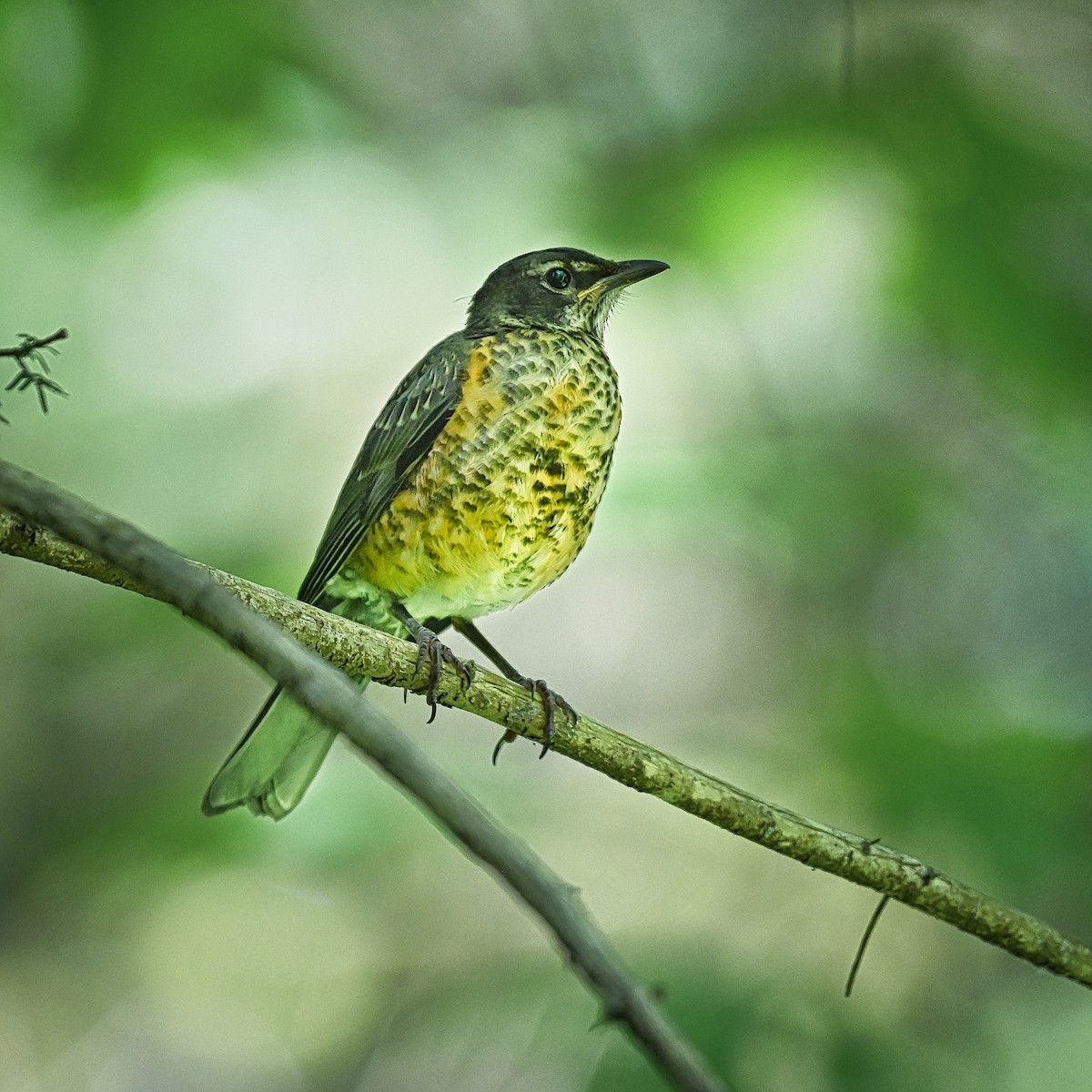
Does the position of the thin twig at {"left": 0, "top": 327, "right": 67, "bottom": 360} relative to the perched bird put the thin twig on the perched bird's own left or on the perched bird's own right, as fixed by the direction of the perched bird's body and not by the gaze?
on the perched bird's own right

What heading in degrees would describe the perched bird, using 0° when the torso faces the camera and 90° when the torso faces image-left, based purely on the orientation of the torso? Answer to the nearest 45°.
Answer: approximately 315°
